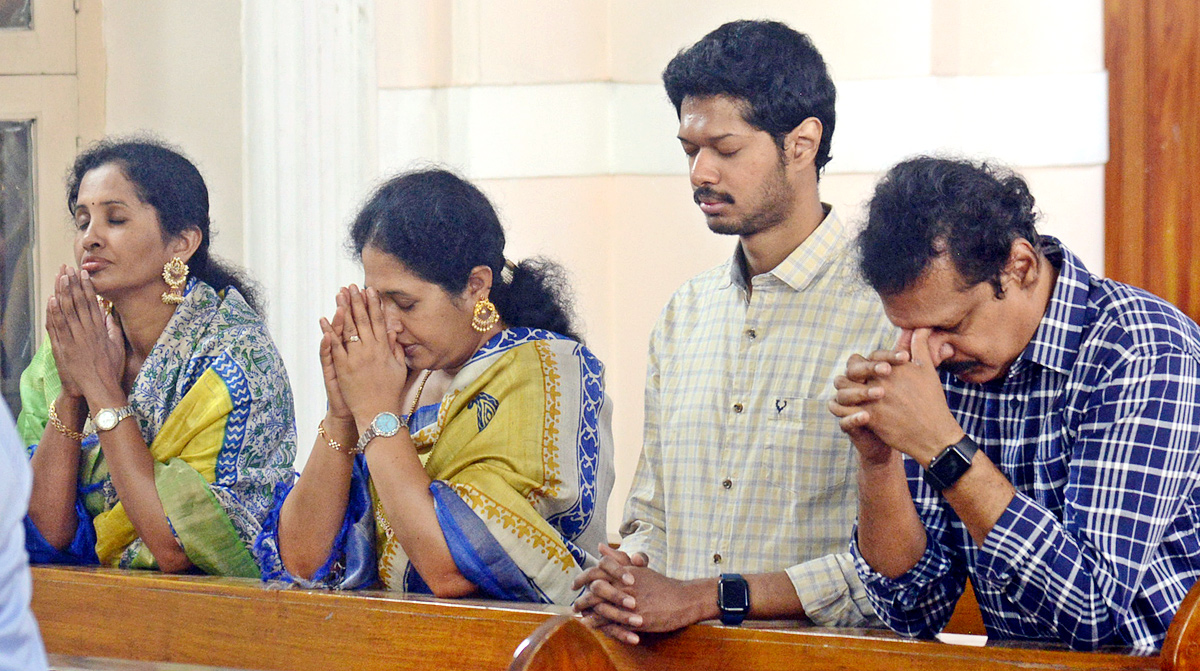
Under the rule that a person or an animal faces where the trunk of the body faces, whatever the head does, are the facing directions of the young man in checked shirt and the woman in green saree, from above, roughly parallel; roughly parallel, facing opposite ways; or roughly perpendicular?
roughly parallel

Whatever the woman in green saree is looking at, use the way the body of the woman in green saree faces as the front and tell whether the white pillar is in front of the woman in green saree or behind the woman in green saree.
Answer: behind

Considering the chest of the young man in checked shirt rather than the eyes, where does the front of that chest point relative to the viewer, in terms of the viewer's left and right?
facing the viewer and to the left of the viewer

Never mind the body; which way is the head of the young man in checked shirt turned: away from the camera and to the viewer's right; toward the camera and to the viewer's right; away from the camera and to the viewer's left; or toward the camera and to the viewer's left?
toward the camera and to the viewer's left

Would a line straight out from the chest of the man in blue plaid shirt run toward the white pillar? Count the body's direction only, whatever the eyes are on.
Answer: no

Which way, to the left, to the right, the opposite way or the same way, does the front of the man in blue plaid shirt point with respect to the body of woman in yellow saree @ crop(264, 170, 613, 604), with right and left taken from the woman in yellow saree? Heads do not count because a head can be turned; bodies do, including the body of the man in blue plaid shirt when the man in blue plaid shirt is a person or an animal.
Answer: the same way

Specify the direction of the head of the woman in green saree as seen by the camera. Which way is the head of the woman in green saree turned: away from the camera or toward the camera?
toward the camera

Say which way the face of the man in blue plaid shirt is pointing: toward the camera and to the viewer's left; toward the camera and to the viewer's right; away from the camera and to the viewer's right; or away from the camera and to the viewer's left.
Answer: toward the camera and to the viewer's left

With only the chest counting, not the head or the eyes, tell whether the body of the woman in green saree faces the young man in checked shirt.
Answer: no

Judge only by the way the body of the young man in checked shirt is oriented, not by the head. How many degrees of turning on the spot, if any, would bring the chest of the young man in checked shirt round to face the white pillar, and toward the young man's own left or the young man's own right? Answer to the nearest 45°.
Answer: approximately 90° to the young man's own right

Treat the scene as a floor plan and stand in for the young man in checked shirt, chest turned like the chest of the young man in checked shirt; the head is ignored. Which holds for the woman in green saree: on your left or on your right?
on your right

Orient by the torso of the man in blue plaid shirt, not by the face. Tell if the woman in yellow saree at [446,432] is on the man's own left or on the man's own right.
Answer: on the man's own right
